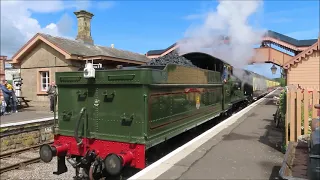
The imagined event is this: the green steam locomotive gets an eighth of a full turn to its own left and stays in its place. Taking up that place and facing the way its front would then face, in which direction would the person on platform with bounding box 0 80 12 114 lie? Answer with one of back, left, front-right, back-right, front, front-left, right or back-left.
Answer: front-left

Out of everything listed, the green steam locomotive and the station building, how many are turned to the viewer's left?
0

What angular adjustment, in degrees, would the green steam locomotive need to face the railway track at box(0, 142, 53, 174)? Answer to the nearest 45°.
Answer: approximately 90° to its left

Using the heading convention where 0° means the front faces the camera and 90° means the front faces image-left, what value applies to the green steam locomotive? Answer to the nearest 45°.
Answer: approximately 225°

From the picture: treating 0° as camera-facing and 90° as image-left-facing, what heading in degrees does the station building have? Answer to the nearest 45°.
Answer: approximately 315°

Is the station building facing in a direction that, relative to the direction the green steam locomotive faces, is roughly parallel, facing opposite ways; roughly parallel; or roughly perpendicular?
roughly perpendicular

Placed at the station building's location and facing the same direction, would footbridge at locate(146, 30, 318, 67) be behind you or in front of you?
in front

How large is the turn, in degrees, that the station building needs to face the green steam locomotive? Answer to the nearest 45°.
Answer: approximately 45° to its right

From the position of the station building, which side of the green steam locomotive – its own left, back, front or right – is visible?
left

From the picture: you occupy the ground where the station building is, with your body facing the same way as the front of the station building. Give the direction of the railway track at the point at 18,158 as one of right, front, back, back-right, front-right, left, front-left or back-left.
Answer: front-right

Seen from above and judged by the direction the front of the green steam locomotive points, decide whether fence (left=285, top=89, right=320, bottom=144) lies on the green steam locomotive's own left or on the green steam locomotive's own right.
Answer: on the green steam locomotive's own right

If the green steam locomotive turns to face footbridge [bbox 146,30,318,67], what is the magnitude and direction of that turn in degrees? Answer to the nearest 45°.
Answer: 0° — it already faces it
